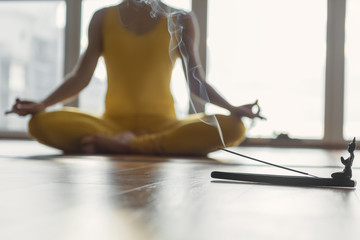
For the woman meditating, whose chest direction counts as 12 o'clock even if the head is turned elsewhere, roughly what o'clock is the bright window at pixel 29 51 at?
The bright window is roughly at 5 o'clock from the woman meditating.

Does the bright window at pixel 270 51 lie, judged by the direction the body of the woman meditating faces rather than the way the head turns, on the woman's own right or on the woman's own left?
on the woman's own left

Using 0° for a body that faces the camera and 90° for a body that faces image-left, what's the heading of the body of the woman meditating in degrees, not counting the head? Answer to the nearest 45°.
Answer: approximately 0°

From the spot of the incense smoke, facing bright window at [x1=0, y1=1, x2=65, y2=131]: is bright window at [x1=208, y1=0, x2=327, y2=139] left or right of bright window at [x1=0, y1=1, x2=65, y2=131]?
right

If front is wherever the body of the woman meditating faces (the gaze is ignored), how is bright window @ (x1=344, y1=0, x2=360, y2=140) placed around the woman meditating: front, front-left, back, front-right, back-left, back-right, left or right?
back-left

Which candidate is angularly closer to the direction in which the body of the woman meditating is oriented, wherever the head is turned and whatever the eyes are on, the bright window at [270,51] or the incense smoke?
the incense smoke

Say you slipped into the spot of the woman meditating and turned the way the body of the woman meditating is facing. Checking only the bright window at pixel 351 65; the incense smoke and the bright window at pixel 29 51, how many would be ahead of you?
1

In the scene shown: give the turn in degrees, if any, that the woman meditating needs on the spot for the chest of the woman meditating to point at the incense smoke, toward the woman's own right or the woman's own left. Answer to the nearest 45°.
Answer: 0° — they already face it

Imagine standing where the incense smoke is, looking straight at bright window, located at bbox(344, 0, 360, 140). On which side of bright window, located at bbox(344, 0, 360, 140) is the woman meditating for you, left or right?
left

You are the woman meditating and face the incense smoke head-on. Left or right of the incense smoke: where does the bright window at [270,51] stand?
left
